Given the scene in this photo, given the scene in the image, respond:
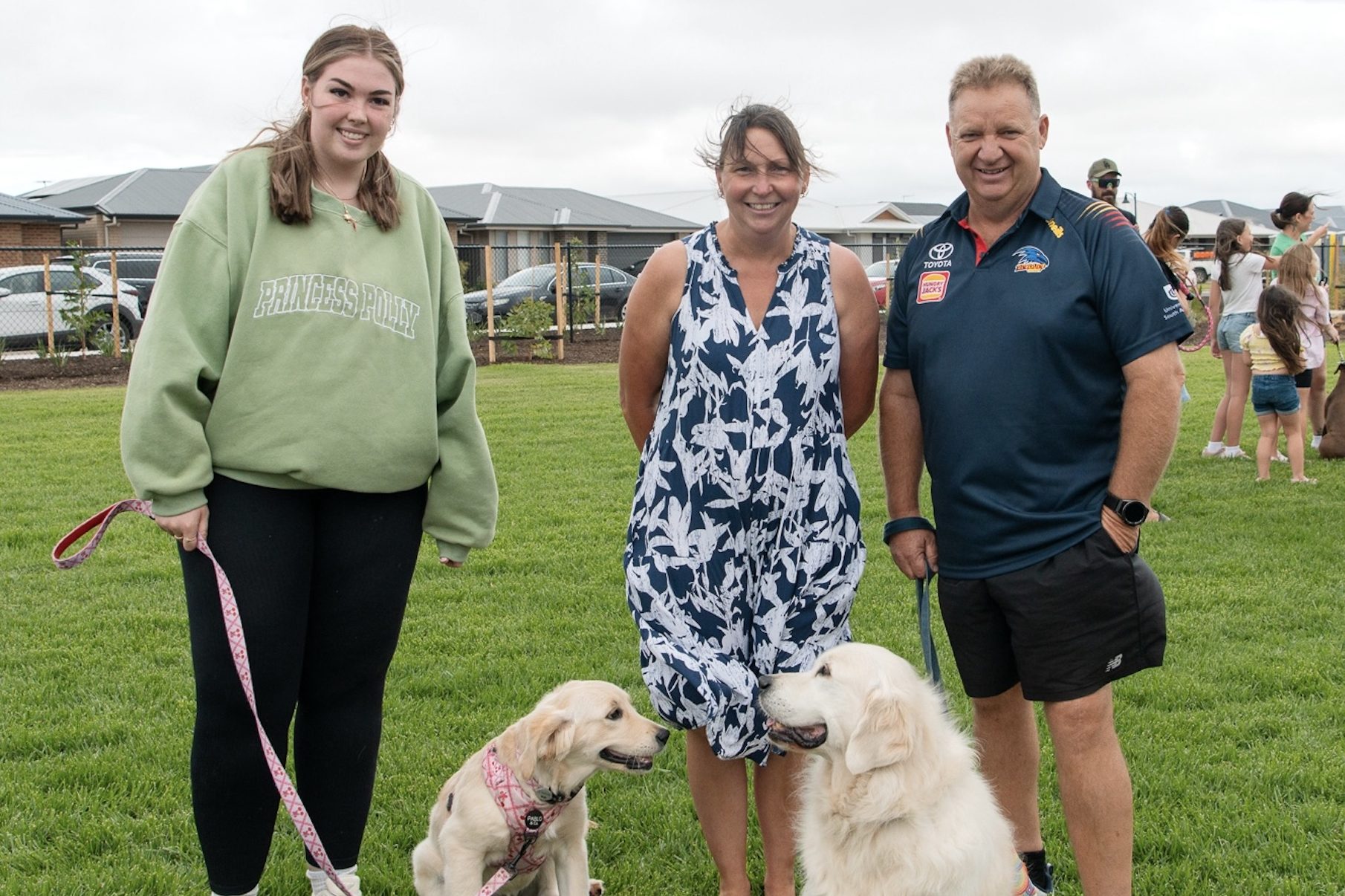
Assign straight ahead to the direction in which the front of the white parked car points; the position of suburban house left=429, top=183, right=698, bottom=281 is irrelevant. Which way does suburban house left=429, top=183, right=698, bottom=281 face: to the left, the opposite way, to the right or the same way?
to the left

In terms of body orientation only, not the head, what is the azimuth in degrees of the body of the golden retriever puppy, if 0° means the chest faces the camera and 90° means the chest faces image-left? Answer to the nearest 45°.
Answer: approximately 315°

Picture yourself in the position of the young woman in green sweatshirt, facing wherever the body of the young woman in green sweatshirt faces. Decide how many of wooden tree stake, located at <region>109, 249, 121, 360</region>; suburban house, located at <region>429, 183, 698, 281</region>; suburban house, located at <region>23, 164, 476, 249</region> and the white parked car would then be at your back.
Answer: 4

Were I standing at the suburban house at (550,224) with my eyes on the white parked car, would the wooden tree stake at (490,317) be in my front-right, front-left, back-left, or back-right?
front-left

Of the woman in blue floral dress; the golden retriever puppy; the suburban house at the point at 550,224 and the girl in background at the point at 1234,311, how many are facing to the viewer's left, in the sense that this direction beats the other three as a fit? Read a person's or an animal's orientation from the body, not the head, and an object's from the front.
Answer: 0

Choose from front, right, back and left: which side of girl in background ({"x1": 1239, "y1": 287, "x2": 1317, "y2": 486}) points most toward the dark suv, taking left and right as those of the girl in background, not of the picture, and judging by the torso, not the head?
left

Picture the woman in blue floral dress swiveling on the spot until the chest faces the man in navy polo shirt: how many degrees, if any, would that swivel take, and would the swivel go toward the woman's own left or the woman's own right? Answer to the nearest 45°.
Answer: approximately 90° to the woman's own left

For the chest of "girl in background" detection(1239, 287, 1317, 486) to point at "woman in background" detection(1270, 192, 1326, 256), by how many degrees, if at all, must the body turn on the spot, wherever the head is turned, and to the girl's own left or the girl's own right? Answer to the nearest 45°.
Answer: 0° — they already face them

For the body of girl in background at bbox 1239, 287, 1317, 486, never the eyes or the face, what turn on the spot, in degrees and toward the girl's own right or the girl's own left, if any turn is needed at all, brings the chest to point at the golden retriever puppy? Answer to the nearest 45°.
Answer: approximately 180°

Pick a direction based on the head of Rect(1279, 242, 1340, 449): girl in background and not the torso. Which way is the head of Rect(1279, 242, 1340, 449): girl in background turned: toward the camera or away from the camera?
away from the camera

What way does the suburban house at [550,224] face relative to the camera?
toward the camera

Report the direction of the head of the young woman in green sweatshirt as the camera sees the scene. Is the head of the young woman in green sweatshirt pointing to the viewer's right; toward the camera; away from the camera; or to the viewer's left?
toward the camera

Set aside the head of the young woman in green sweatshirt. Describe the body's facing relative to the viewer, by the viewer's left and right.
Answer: facing the viewer
